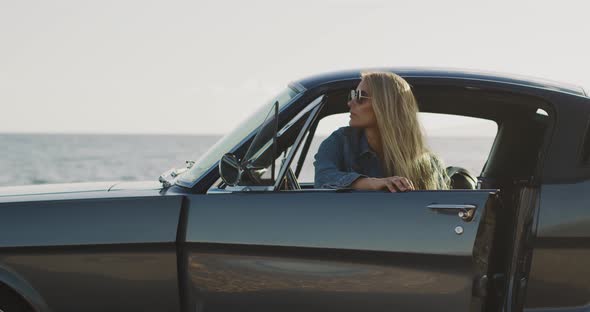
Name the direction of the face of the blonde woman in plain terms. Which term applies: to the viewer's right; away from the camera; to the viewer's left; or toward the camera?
to the viewer's left

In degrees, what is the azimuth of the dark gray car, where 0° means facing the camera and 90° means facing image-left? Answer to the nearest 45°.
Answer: approximately 90°

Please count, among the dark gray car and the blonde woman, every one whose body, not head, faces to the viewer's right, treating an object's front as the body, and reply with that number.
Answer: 0
